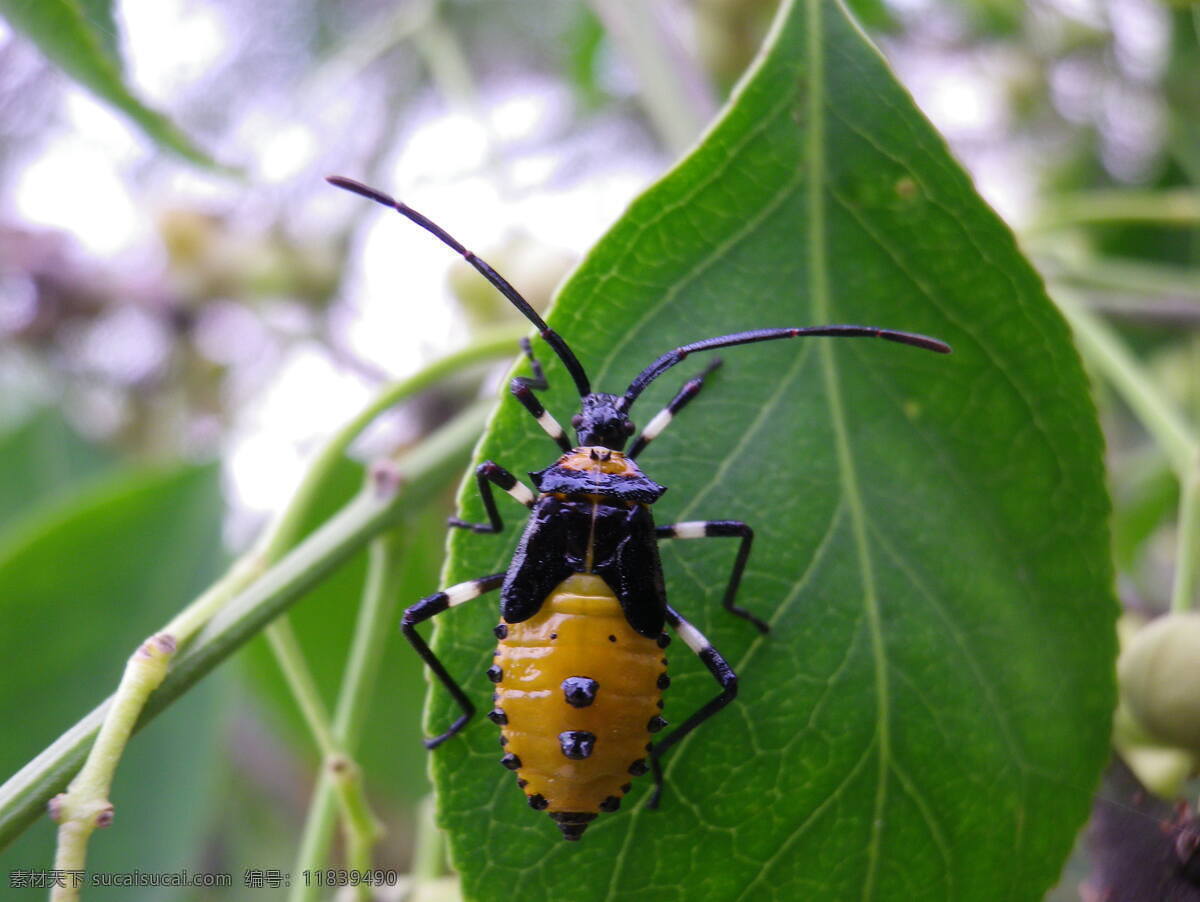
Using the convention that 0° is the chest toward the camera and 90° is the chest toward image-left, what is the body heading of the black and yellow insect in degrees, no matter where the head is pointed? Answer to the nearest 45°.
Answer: approximately 180°

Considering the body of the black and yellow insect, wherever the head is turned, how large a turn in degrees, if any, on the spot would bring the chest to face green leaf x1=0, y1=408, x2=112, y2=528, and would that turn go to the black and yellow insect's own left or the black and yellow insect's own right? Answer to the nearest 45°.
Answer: approximately 45° to the black and yellow insect's own left

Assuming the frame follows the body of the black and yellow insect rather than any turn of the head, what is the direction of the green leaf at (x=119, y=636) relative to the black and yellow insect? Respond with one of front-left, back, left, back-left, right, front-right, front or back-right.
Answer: front-left
